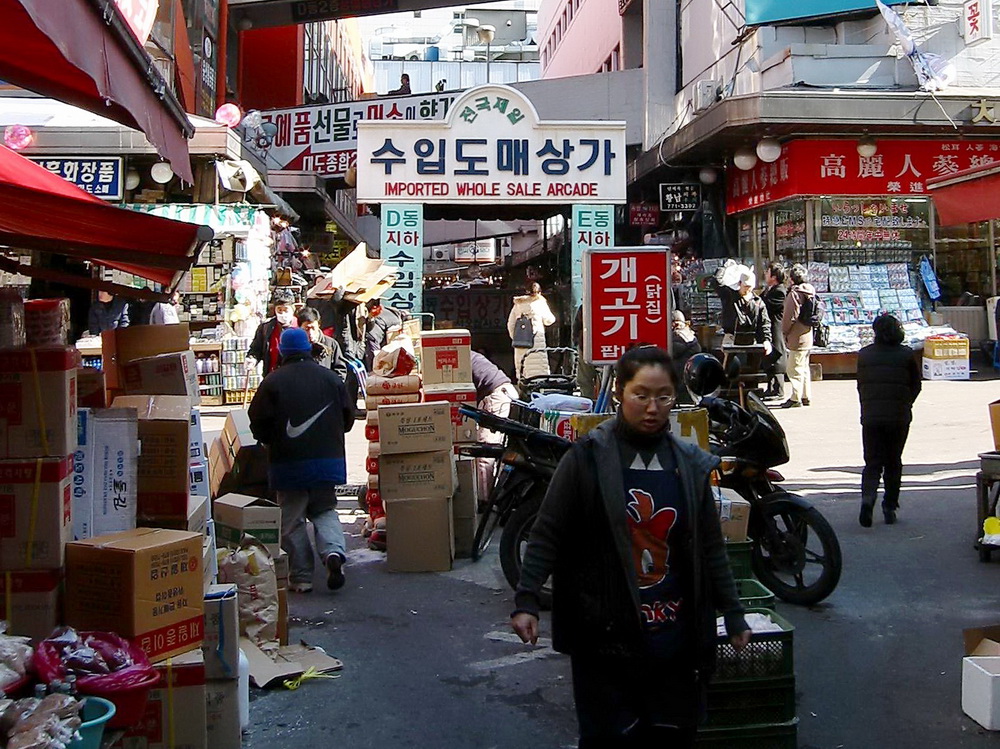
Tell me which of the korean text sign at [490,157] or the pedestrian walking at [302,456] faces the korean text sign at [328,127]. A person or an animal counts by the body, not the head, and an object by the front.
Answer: the pedestrian walking

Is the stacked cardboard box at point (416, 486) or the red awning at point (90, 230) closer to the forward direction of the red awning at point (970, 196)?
the red awning

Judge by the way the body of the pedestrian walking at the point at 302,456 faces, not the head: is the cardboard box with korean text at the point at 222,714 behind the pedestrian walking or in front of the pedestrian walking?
behind

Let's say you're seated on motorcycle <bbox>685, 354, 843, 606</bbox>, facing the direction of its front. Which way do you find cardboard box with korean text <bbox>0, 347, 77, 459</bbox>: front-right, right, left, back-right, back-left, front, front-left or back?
right

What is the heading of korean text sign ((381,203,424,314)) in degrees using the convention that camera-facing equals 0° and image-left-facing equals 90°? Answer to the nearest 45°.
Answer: approximately 0°

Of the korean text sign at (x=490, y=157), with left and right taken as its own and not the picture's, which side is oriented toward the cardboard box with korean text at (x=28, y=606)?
front

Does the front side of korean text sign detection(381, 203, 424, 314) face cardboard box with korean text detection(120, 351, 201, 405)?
yes

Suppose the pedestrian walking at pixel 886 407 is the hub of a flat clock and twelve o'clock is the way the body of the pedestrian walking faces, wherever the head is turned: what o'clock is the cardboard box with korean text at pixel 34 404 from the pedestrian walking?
The cardboard box with korean text is roughly at 7 o'clock from the pedestrian walking.

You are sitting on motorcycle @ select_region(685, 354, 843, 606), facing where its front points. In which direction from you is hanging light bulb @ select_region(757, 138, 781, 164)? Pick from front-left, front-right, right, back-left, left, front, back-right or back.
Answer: back-left

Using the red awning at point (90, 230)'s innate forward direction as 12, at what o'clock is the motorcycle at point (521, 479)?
The motorcycle is roughly at 11 o'clock from the red awning.

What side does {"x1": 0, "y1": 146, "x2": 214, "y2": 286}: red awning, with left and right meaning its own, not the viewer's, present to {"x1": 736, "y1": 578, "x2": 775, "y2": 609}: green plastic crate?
front
